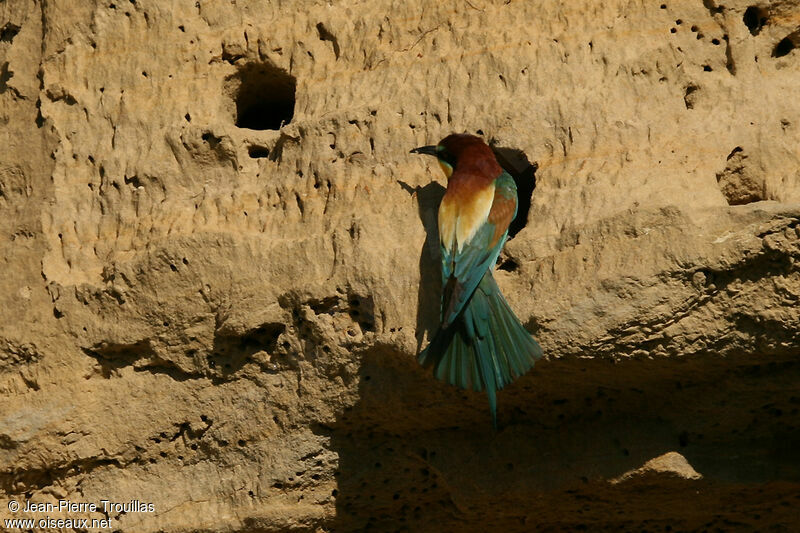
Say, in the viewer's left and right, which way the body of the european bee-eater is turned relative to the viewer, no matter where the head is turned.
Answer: facing away from the viewer
